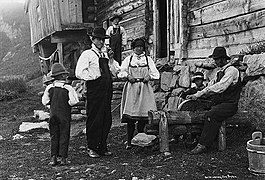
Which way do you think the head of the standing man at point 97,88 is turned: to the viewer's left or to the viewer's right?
to the viewer's right

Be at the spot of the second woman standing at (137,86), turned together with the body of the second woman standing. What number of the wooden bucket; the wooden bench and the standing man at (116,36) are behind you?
1

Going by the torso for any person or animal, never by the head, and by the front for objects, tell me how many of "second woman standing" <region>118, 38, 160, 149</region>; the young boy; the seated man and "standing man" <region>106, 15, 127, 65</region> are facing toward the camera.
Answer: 2

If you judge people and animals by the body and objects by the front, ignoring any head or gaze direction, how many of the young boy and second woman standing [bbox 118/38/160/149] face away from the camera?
1

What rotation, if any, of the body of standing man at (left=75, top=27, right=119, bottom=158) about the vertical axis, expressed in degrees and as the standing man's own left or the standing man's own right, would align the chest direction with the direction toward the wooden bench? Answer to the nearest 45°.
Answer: approximately 45° to the standing man's own left

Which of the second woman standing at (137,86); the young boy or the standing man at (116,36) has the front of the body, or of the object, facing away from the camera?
the young boy

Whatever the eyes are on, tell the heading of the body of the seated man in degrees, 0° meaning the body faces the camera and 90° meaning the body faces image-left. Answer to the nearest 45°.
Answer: approximately 90°

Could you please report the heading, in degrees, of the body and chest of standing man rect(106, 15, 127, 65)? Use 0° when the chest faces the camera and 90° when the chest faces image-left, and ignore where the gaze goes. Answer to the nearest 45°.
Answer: approximately 0°

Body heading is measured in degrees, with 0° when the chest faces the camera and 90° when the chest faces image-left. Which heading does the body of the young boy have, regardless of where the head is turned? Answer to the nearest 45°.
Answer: approximately 180°

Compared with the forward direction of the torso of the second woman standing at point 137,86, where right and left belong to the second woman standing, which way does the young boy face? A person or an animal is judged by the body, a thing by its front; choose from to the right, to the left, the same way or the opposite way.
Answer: the opposite way

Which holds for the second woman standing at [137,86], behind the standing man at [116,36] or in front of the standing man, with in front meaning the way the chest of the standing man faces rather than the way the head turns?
in front

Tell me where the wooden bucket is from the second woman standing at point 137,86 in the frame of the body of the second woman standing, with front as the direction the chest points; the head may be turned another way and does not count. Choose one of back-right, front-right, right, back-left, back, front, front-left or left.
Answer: front-left

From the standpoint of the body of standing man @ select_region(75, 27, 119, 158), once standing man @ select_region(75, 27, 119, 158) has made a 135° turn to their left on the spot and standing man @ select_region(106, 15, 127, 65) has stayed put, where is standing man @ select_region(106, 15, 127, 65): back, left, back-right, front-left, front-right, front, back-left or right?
front

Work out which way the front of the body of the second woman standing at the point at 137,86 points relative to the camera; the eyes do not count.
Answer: toward the camera

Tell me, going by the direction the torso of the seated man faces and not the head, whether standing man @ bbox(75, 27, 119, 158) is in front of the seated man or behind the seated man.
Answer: in front

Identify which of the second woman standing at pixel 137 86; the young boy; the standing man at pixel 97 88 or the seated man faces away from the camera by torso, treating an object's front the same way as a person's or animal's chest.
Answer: the young boy

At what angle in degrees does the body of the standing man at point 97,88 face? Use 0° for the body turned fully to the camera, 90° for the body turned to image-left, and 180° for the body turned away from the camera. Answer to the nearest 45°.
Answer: approximately 315°
